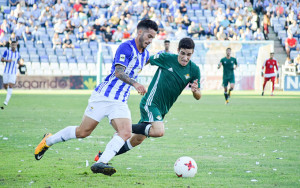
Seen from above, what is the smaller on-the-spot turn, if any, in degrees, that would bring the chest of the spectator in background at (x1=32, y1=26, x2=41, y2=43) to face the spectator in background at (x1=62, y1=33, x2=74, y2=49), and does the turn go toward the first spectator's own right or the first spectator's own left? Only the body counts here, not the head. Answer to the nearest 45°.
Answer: approximately 90° to the first spectator's own left

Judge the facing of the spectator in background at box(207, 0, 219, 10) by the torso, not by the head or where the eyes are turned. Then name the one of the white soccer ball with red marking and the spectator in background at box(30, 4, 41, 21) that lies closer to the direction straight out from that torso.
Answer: the white soccer ball with red marking

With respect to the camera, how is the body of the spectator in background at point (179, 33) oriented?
toward the camera

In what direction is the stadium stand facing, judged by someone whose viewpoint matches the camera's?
facing the viewer

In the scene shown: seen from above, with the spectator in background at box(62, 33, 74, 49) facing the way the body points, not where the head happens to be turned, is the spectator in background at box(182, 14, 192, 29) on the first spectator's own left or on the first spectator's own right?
on the first spectator's own left

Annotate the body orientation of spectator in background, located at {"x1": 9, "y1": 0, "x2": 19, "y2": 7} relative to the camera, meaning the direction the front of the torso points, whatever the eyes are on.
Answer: toward the camera

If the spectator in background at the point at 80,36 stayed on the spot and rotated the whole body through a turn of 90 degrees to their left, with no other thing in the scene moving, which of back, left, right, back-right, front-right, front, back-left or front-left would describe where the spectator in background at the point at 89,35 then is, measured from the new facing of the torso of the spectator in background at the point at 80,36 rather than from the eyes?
front

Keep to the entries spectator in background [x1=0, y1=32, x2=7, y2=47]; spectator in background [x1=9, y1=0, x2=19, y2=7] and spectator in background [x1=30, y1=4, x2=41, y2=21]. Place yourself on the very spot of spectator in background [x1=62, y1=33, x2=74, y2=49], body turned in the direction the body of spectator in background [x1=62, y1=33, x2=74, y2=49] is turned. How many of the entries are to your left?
0

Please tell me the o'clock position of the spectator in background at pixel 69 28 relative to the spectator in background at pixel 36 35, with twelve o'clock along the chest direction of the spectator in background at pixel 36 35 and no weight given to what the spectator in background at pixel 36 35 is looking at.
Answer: the spectator in background at pixel 69 28 is roughly at 9 o'clock from the spectator in background at pixel 36 35.

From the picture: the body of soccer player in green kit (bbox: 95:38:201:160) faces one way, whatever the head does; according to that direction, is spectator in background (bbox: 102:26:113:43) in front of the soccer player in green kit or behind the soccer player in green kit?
behind

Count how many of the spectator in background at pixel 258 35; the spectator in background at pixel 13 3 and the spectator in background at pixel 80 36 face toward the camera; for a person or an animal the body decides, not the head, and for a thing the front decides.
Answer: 3

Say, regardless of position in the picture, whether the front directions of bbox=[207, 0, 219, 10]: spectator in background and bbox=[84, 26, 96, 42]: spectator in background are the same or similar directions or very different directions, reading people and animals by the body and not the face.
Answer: same or similar directions

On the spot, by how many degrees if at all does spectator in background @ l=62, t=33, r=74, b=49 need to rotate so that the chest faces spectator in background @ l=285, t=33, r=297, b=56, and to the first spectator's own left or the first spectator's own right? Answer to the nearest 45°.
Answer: approximately 90° to the first spectator's own left

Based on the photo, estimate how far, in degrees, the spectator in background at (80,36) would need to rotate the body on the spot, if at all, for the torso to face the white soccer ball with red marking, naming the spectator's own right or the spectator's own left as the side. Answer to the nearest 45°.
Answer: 0° — they already face it

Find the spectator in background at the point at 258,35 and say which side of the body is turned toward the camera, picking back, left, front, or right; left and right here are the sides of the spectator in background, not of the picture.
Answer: front

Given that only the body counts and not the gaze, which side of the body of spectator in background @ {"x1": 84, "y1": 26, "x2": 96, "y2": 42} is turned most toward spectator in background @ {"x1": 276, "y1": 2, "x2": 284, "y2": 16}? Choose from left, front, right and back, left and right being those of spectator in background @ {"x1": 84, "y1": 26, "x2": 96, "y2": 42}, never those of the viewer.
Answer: left

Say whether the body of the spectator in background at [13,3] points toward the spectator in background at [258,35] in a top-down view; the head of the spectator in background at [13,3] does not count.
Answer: no

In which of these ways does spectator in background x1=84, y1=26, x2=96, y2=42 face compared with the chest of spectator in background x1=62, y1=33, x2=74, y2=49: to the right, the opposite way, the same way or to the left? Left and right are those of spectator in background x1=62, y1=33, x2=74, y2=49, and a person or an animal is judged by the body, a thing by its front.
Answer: the same way

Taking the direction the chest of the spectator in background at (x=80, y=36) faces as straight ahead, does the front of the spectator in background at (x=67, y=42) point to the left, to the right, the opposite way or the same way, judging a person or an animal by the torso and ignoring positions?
the same way

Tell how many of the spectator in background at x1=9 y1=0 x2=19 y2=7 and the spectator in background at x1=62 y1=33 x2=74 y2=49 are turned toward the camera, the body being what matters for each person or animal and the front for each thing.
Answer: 2

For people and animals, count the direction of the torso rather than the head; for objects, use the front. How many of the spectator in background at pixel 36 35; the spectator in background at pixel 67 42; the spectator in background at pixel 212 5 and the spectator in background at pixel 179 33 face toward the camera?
4

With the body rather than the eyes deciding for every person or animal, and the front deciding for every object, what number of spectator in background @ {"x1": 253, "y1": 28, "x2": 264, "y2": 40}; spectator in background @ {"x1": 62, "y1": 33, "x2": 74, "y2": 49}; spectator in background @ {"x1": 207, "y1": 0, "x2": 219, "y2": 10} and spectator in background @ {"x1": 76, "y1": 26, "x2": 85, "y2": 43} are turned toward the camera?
4
